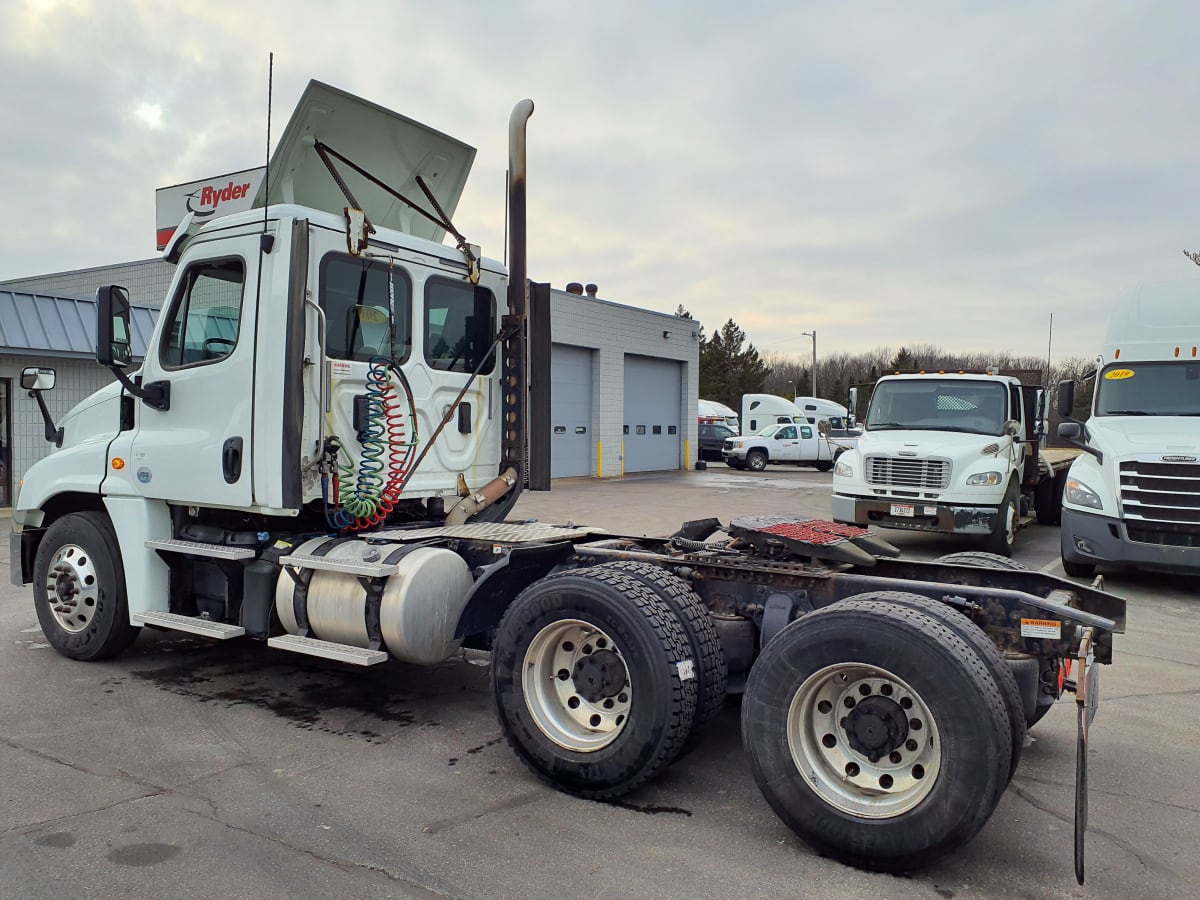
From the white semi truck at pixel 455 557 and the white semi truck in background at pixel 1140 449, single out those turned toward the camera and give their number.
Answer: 1

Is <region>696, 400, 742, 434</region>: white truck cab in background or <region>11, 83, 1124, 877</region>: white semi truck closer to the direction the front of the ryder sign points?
the white semi truck

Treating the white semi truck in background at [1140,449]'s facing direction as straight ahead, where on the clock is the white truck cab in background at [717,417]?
The white truck cab in background is roughly at 5 o'clock from the white semi truck in background.

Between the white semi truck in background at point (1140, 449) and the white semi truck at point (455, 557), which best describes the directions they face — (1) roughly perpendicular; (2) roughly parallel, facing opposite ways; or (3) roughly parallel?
roughly perpendicular

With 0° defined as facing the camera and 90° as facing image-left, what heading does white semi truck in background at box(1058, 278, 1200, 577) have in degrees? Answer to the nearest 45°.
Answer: approximately 0°

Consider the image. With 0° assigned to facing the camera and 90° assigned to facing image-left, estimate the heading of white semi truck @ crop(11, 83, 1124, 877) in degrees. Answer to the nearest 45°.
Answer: approximately 135°

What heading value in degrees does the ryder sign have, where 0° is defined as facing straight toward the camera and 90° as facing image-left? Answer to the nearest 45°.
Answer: approximately 45°

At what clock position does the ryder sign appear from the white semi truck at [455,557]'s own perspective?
The ryder sign is roughly at 12 o'clock from the white semi truck.

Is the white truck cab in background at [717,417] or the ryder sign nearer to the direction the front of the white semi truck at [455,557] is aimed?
the ryder sign
